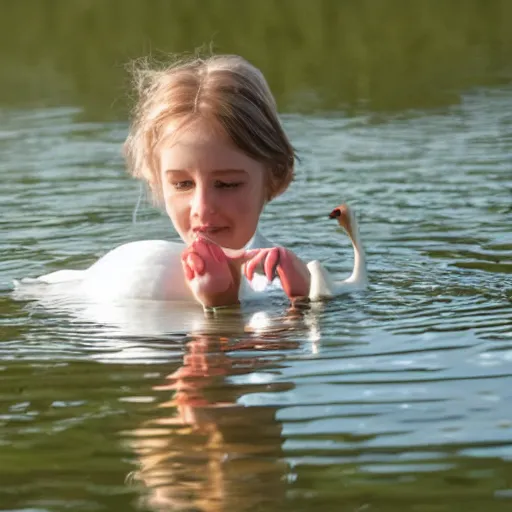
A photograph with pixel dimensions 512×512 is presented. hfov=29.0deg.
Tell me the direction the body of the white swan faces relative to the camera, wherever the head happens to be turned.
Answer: to the viewer's right

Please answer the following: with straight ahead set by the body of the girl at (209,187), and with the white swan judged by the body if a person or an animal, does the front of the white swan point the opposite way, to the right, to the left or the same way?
to the left

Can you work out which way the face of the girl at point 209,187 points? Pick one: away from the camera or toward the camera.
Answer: toward the camera
